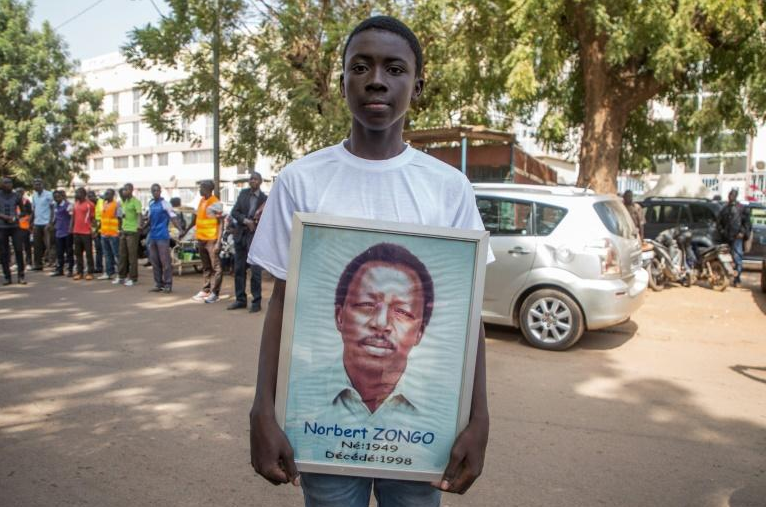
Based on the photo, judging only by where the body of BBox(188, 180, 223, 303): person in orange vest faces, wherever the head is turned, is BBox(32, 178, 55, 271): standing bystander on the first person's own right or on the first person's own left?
on the first person's own right

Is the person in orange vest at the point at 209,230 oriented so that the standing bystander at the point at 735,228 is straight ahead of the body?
no

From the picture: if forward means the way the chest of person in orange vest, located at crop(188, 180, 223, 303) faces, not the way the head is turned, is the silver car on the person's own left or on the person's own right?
on the person's own left

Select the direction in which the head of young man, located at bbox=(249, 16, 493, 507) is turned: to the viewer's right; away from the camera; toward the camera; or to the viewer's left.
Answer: toward the camera

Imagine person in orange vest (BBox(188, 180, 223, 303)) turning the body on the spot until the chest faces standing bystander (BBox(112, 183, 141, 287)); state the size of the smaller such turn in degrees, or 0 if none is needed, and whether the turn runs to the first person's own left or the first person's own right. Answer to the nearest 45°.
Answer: approximately 90° to the first person's own right

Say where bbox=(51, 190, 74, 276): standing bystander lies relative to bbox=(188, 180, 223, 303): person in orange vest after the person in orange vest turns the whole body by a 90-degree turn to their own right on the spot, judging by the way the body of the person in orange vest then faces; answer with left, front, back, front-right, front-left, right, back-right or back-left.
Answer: front

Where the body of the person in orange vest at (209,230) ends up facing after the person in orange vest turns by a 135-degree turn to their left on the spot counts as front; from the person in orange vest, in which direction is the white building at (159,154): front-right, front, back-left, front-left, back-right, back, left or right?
left

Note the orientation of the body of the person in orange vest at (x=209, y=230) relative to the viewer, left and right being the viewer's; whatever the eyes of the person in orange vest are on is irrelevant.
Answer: facing the viewer and to the left of the viewer

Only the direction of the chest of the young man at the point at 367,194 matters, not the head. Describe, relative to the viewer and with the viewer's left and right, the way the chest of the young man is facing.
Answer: facing the viewer

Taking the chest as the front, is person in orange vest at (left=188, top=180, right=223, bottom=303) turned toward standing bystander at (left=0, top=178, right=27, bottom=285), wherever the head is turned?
no

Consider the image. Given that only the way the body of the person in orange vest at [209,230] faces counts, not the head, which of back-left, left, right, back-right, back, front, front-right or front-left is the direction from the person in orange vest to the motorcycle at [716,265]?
back-left
